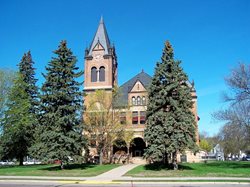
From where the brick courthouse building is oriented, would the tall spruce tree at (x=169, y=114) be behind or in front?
in front

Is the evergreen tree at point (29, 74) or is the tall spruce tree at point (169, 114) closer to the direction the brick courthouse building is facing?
the tall spruce tree

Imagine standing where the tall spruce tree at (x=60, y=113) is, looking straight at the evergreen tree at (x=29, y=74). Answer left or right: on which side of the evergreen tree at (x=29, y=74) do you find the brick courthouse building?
right

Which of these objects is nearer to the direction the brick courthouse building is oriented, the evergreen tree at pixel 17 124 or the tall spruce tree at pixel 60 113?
the tall spruce tree

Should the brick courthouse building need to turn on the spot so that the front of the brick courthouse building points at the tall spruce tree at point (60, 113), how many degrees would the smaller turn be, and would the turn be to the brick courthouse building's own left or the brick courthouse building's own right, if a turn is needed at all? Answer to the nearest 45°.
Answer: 0° — it already faces it

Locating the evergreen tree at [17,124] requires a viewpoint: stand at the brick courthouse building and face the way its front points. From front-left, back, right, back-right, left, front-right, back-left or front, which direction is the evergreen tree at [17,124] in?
front-right

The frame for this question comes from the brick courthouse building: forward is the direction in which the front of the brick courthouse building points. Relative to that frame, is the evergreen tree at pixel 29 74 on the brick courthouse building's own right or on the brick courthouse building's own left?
on the brick courthouse building's own right

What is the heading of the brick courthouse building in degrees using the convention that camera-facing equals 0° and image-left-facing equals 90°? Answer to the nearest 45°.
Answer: approximately 0°

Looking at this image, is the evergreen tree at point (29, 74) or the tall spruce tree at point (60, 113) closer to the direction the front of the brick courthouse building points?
the tall spruce tree
